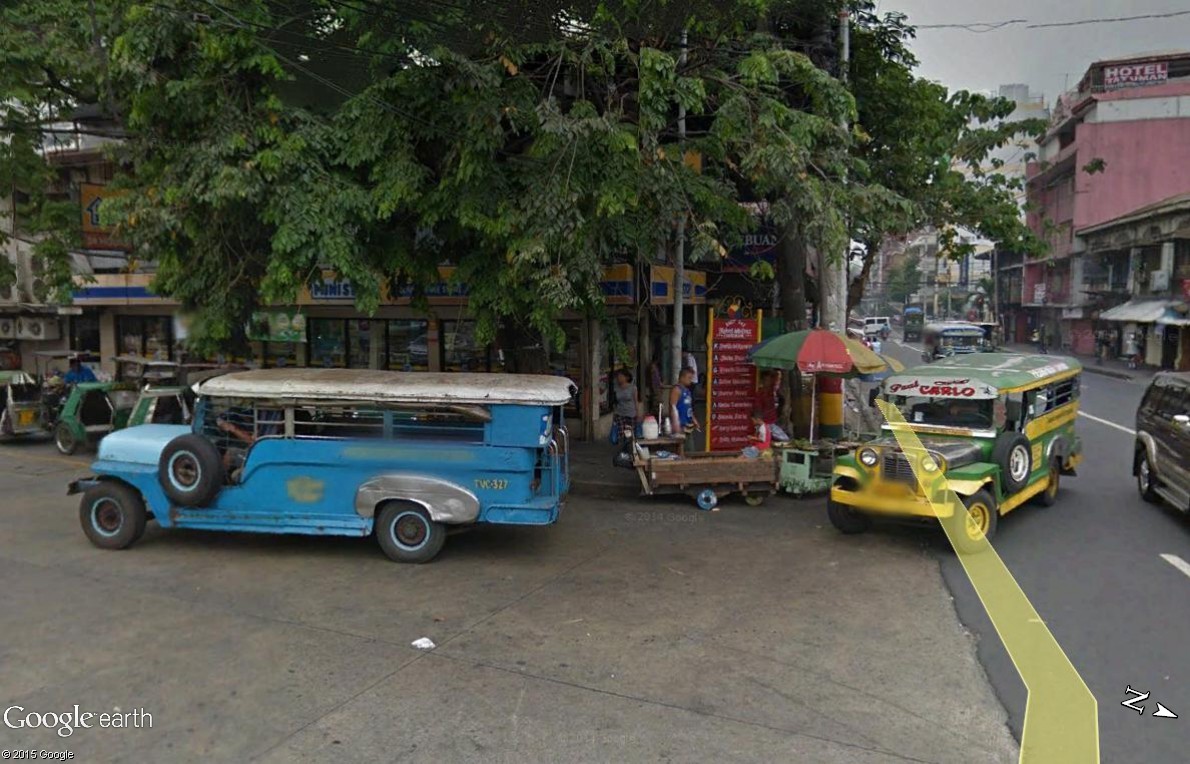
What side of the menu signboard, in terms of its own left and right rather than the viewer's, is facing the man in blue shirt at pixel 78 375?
right

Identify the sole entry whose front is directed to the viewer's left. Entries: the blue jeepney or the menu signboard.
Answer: the blue jeepney

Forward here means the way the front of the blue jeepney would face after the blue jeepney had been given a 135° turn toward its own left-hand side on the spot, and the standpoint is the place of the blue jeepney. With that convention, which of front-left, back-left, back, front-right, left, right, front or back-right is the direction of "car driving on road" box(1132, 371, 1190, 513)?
front-left

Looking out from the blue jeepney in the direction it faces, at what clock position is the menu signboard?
The menu signboard is roughly at 5 o'clock from the blue jeepney.

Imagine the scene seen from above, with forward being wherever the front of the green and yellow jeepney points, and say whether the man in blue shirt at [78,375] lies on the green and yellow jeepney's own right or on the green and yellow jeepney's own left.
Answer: on the green and yellow jeepney's own right

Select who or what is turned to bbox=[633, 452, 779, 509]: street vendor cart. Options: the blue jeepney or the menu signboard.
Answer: the menu signboard

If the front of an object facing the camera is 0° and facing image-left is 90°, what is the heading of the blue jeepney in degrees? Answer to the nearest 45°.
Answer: approximately 90°

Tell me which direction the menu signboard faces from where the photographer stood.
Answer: facing the viewer

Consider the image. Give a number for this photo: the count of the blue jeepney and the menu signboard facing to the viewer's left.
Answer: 1

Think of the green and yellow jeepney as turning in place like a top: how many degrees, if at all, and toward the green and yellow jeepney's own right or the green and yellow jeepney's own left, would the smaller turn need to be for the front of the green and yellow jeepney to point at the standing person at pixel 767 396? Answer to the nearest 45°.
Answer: approximately 90° to the green and yellow jeepney's own right

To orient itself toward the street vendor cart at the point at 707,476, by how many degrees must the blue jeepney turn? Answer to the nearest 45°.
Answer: approximately 180°
